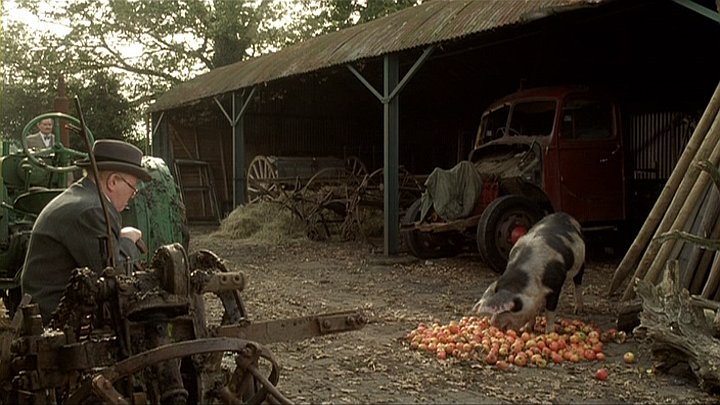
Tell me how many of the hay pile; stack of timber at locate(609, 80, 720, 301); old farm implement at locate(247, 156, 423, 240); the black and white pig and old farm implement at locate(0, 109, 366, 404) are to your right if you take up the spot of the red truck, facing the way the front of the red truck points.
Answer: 2

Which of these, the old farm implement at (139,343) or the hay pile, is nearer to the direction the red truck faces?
the old farm implement

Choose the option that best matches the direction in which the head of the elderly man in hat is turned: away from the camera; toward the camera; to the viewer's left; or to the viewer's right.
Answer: to the viewer's right

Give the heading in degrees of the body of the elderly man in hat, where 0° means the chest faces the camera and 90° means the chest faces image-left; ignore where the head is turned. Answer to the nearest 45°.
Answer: approximately 270°

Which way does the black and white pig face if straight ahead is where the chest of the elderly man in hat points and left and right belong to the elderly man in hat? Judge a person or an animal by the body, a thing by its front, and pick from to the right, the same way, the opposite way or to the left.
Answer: the opposite way

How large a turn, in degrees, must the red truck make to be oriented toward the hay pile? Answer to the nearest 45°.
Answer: approximately 90° to its right

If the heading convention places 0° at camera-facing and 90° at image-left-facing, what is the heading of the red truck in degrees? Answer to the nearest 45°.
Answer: approximately 45°

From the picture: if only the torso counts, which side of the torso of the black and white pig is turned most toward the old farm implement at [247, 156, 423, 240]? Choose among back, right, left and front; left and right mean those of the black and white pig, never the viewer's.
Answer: right

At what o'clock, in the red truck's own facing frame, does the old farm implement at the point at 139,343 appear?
The old farm implement is roughly at 11 o'clock from the red truck.

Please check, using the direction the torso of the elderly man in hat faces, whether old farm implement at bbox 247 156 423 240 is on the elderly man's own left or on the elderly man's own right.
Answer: on the elderly man's own left
